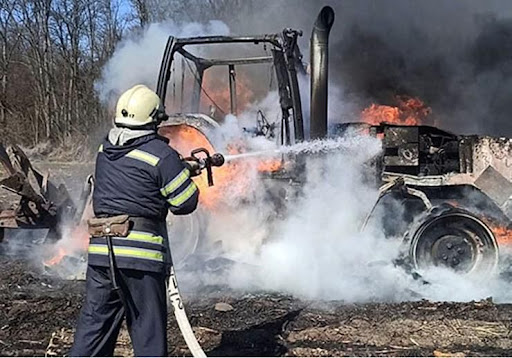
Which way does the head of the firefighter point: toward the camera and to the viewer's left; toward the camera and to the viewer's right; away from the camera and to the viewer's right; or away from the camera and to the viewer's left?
away from the camera and to the viewer's right

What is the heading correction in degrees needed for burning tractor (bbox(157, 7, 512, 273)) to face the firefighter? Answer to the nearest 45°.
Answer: approximately 135° to its right

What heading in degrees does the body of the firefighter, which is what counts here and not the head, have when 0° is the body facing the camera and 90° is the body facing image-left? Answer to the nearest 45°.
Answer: approximately 225°

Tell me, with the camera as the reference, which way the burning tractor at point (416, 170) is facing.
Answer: facing to the right of the viewer
